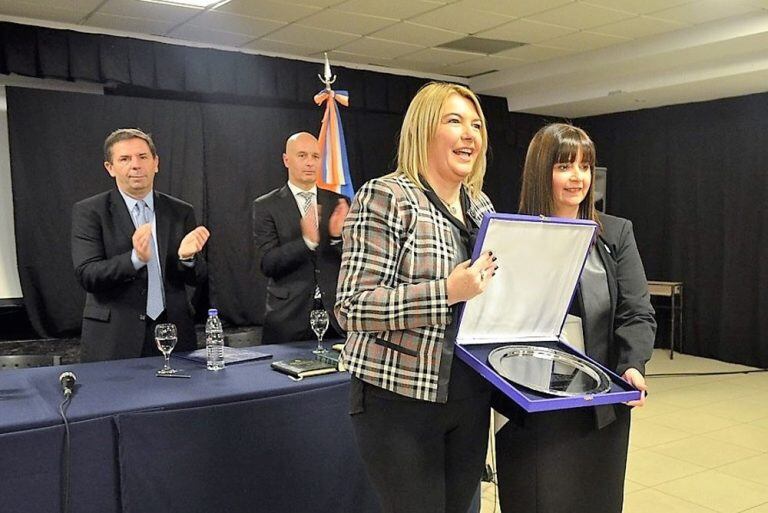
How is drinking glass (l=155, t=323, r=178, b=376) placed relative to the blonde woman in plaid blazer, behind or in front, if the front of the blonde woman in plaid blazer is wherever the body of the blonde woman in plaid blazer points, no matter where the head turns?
behind

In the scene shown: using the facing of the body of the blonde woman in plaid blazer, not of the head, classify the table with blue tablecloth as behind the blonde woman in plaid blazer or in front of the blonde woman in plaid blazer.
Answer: behind

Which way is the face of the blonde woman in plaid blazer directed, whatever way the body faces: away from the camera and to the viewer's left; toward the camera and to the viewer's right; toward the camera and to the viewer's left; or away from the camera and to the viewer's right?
toward the camera and to the viewer's right

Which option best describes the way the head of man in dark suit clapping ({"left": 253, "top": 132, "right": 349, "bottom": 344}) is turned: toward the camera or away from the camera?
toward the camera

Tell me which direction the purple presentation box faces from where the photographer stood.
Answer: facing the viewer and to the right of the viewer

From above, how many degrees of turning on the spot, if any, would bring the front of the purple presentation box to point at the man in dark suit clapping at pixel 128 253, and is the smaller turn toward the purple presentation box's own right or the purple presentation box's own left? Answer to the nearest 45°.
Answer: approximately 180°

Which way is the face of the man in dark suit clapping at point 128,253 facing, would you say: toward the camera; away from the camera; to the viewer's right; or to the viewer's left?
toward the camera

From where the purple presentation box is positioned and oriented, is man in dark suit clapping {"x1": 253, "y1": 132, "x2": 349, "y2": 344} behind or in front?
behind
